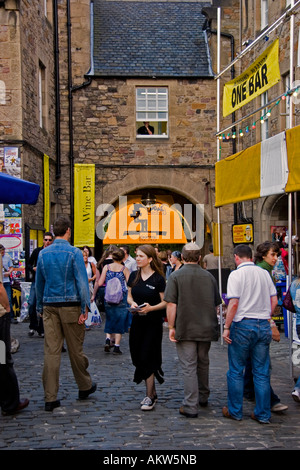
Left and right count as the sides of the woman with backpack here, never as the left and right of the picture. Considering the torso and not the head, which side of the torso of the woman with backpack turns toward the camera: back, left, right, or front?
back

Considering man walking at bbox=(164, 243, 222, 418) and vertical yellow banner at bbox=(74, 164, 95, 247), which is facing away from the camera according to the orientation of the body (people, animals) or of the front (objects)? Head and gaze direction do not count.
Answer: the man walking

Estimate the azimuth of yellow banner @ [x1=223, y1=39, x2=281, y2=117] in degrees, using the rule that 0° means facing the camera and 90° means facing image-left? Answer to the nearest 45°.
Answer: approximately 45°

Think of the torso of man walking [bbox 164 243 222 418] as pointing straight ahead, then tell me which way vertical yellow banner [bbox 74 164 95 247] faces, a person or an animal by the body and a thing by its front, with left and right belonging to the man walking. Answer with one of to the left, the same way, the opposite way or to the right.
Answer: the opposite way

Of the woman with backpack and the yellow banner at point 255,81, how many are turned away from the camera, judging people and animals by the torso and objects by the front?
1

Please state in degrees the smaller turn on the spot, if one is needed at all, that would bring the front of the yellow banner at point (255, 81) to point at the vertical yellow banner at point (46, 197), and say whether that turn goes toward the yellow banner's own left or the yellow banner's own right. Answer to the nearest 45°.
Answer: approximately 90° to the yellow banner's own right

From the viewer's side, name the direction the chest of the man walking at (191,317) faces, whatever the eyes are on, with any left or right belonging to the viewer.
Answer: facing away from the viewer

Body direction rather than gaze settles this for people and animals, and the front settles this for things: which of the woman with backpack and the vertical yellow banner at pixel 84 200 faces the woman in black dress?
the vertical yellow banner

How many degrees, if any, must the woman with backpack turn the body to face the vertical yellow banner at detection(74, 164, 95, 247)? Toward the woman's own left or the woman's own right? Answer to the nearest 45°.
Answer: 0° — they already face it
